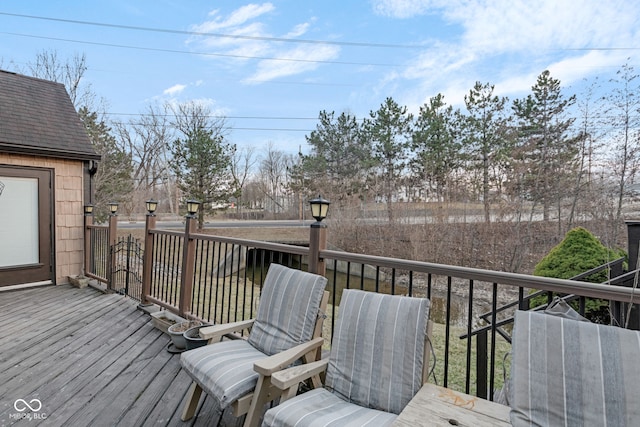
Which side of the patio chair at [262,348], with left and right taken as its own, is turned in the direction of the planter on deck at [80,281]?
right

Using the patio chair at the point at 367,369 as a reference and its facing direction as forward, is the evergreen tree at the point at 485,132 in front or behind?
behind

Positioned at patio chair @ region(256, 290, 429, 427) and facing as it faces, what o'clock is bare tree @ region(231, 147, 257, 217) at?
The bare tree is roughly at 4 o'clock from the patio chair.

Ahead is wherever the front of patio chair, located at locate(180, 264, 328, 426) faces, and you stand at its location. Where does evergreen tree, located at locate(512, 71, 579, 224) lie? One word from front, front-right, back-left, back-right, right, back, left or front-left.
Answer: back

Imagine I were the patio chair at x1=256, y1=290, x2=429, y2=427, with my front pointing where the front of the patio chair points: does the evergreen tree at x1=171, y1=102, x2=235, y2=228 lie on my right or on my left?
on my right

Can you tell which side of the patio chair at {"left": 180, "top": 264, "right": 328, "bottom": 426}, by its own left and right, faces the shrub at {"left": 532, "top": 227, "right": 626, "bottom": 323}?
back

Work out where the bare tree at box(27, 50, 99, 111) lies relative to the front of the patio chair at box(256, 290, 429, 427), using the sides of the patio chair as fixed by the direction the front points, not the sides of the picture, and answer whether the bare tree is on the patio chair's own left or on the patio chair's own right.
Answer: on the patio chair's own right

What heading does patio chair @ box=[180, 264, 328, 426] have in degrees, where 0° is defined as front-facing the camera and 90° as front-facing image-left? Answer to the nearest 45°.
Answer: approximately 45°

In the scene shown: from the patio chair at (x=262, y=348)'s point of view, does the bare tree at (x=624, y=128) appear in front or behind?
behind

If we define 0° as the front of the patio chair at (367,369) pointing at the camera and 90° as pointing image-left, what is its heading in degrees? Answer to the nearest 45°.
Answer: approximately 45°

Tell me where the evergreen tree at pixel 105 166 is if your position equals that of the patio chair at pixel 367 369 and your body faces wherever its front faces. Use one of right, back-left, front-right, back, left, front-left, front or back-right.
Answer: right

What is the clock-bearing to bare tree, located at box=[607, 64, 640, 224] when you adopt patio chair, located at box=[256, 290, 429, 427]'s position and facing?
The bare tree is roughly at 6 o'clock from the patio chair.

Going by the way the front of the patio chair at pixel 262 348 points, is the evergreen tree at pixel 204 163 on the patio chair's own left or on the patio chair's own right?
on the patio chair's own right
